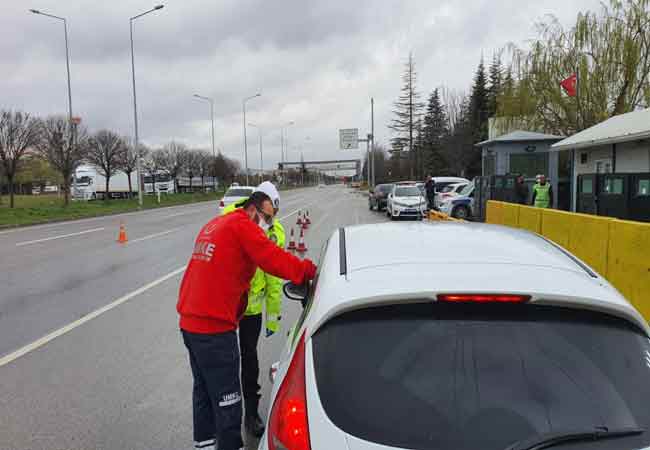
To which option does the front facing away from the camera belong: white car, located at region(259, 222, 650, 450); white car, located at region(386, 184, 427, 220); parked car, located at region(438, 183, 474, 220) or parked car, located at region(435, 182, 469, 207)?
white car, located at region(259, 222, 650, 450)

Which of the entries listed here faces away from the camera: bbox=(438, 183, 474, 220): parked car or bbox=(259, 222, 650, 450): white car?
the white car

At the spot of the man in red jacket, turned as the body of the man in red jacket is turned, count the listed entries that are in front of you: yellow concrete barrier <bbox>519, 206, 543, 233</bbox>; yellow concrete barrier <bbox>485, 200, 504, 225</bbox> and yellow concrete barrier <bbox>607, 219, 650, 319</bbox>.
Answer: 3

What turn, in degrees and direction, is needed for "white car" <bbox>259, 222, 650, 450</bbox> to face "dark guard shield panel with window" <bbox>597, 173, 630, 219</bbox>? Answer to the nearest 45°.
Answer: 0° — it already faces it

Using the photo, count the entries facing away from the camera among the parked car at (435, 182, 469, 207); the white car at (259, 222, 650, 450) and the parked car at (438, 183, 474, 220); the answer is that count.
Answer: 1

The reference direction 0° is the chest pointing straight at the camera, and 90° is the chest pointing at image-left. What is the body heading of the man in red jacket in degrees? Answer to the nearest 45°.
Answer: approximately 225°

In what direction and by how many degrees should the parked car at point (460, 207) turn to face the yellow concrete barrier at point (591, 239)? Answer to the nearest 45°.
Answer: approximately 45° to its left

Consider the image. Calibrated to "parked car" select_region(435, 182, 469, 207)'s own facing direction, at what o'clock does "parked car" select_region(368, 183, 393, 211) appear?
"parked car" select_region(368, 183, 393, 211) is roughly at 3 o'clock from "parked car" select_region(435, 182, 469, 207).

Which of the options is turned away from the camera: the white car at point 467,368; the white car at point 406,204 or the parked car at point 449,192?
the white car at point 467,368

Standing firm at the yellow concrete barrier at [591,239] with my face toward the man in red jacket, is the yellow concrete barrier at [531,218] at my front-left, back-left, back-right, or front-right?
back-right

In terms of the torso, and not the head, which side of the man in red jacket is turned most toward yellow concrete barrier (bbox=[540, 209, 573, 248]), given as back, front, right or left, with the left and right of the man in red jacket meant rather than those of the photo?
front

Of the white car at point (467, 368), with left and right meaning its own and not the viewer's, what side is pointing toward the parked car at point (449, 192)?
front

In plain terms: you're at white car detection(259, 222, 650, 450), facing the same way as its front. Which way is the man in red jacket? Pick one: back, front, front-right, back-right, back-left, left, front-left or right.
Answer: front-left

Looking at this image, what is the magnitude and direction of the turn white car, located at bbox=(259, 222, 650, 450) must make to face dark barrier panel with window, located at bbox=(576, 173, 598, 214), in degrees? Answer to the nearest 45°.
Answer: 0° — it already faces it

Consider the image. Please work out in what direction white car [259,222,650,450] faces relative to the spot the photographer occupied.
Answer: facing away from the viewer

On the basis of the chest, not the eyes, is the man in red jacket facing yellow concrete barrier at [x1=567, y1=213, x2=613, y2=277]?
yes
